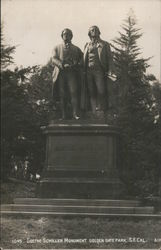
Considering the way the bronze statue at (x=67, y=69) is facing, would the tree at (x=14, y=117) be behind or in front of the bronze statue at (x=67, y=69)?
behind

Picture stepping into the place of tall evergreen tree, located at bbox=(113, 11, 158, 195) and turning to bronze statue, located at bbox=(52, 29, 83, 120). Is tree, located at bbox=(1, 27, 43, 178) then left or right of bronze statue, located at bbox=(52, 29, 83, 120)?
right

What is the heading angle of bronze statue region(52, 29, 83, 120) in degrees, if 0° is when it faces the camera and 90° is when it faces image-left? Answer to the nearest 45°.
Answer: approximately 0°

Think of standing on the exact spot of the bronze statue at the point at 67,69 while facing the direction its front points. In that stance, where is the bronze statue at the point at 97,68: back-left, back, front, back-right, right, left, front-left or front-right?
left
